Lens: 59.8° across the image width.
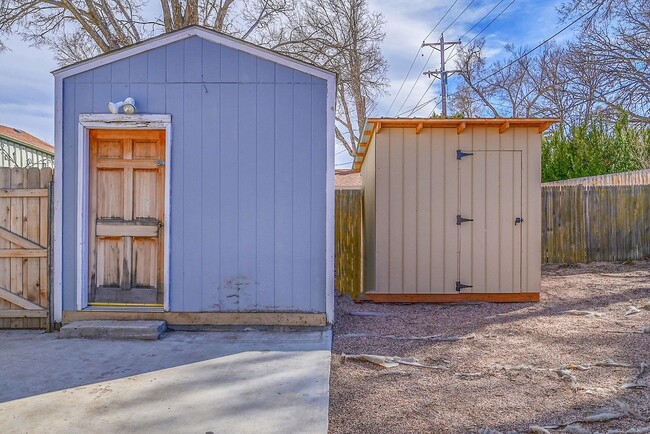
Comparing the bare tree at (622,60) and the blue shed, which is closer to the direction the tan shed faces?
the blue shed

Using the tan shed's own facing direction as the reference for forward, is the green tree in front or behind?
behind

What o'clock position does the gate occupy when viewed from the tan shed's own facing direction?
The gate is roughly at 2 o'clock from the tan shed.

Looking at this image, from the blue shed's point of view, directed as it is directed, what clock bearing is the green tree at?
The green tree is roughly at 8 o'clock from the blue shed.

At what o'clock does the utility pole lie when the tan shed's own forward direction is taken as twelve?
The utility pole is roughly at 6 o'clock from the tan shed.

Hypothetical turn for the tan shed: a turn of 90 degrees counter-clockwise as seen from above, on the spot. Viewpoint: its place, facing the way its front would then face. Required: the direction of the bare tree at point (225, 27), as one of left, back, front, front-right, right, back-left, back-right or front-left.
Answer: back-left

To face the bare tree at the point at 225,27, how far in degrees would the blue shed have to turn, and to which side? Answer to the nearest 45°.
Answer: approximately 180°

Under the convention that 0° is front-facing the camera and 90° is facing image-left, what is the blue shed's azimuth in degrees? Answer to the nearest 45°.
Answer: approximately 0°

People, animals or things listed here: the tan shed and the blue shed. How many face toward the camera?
2

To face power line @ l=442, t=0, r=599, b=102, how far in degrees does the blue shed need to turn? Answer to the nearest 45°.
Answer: approximately 135° to its left

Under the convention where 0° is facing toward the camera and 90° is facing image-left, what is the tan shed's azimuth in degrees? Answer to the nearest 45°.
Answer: approximately 0°

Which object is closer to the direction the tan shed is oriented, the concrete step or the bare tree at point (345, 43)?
the concrete step

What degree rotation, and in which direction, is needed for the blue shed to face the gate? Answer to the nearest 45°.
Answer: approximately 90° to its right
